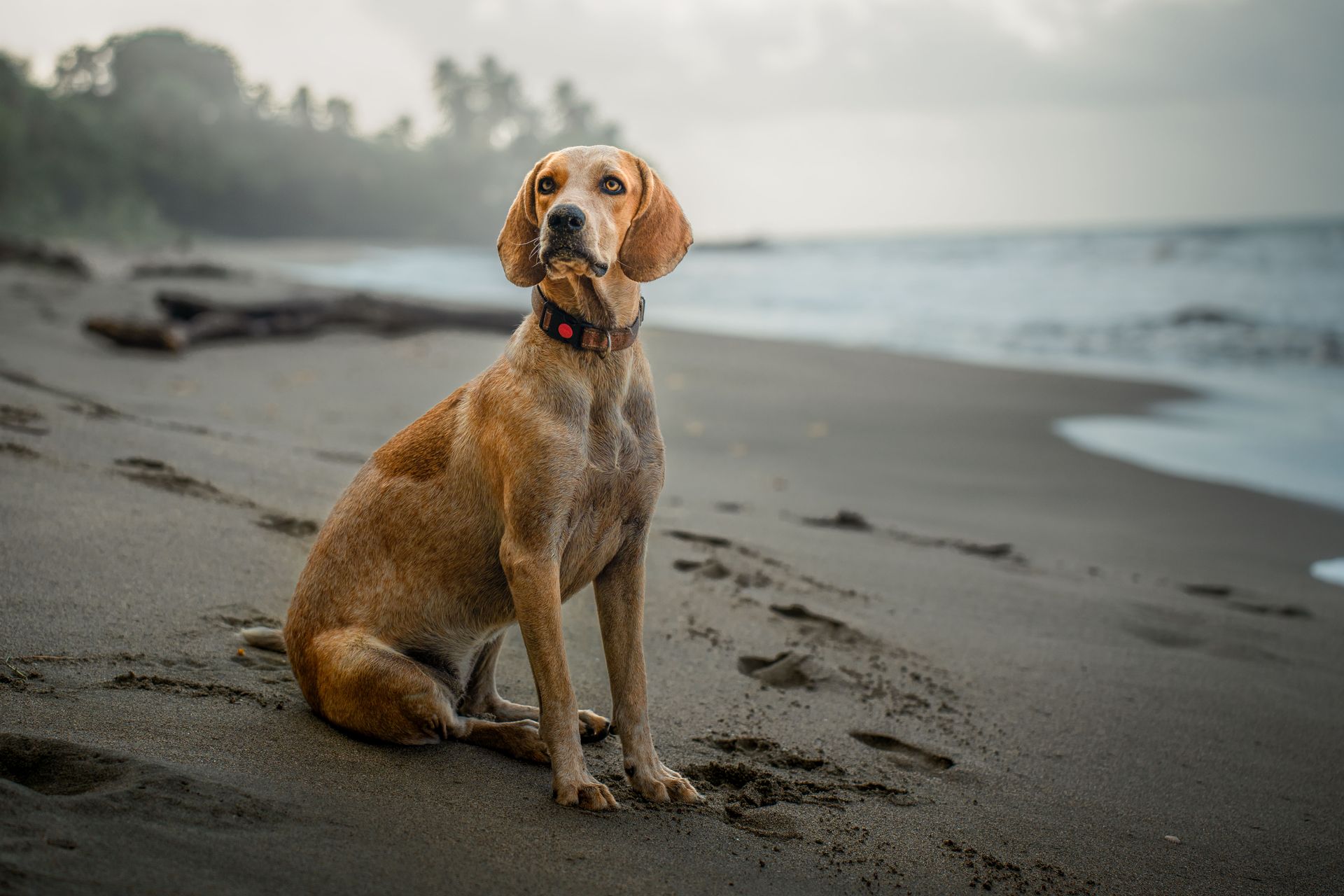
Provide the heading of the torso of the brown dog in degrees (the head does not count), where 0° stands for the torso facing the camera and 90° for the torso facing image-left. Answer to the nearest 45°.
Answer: approximately 315°

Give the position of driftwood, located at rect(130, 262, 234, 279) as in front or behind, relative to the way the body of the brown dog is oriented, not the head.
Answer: behind

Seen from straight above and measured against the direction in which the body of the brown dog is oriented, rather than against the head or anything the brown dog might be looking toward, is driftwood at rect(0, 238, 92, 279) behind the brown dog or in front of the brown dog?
behind
